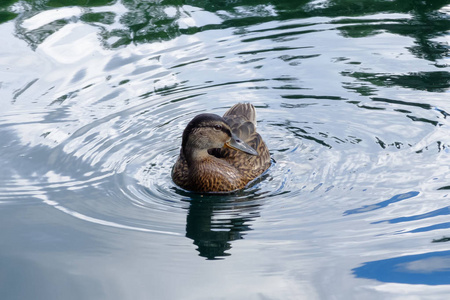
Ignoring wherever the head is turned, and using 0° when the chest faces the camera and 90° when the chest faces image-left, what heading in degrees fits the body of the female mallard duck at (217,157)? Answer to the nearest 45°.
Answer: approximately 45°
